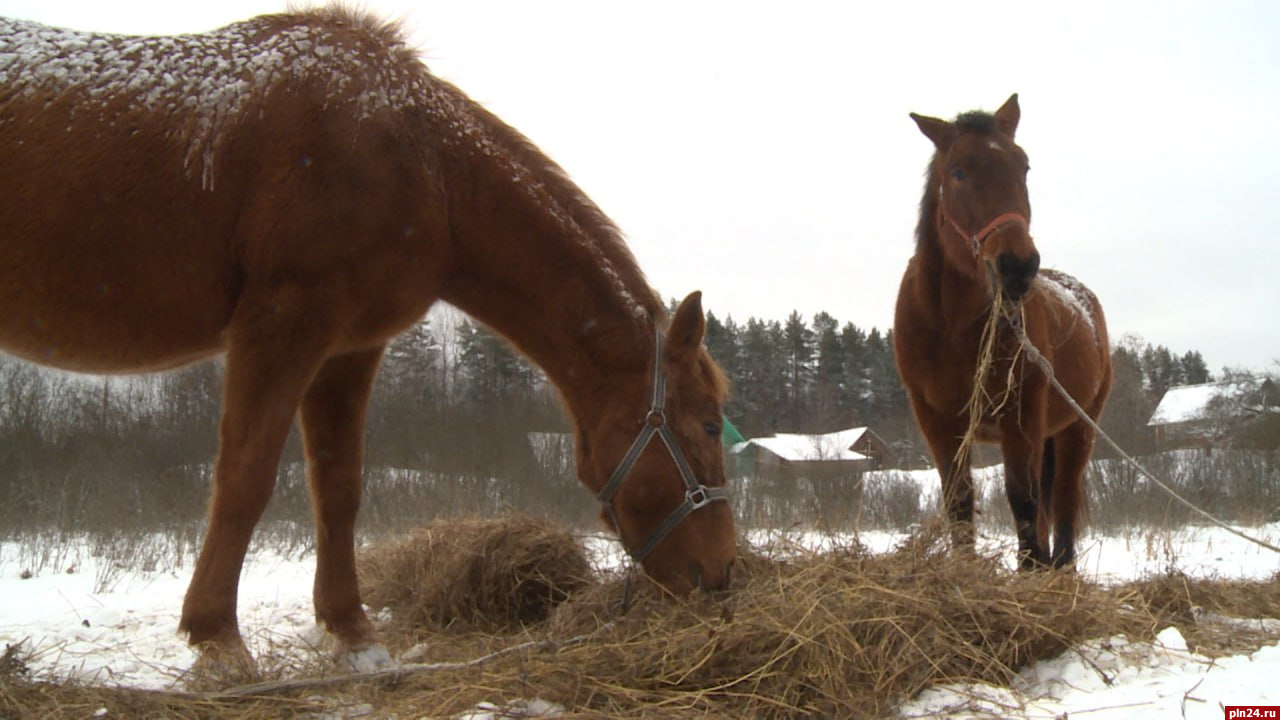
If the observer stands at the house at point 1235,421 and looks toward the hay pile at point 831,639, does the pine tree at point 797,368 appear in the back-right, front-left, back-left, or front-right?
back-right

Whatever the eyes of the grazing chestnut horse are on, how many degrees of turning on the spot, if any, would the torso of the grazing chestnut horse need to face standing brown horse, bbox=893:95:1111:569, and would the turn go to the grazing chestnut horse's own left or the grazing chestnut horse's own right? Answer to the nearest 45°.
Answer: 0° — it already faces it

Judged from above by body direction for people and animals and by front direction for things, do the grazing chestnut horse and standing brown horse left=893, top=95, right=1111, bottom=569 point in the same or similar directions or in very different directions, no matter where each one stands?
very different directions

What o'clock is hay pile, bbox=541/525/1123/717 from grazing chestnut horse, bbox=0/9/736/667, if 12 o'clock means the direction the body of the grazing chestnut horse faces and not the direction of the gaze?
The hay pile is roughly at 1 o'clock from the grazing chestnut horse.

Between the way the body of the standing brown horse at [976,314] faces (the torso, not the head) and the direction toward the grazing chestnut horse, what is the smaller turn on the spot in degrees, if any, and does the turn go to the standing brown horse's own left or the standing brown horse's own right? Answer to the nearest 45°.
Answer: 0° — it already faces it

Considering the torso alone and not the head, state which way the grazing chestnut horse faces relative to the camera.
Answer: to the viewer's right

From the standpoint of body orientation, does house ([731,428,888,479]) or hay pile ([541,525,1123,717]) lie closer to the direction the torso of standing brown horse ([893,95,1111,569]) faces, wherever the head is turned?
the hay pile

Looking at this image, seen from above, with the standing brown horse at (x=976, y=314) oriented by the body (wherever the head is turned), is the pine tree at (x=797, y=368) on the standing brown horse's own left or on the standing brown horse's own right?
on the standing brown horse's own right

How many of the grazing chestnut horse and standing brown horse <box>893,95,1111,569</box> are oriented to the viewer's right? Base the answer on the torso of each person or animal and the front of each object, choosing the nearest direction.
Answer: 1

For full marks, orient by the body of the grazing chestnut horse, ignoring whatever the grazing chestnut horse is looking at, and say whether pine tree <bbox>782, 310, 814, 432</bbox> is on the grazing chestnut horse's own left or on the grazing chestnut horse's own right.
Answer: on the grazing chestnut horse's own left
